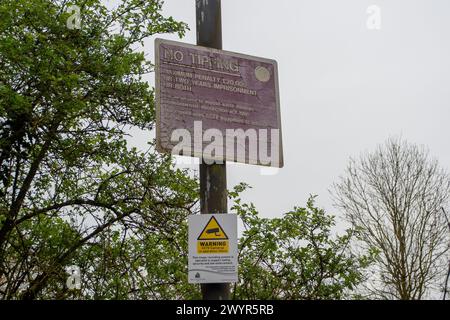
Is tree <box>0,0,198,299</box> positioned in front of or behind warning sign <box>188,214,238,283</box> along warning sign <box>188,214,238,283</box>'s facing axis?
behind

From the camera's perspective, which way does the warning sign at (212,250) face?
toward the camera
